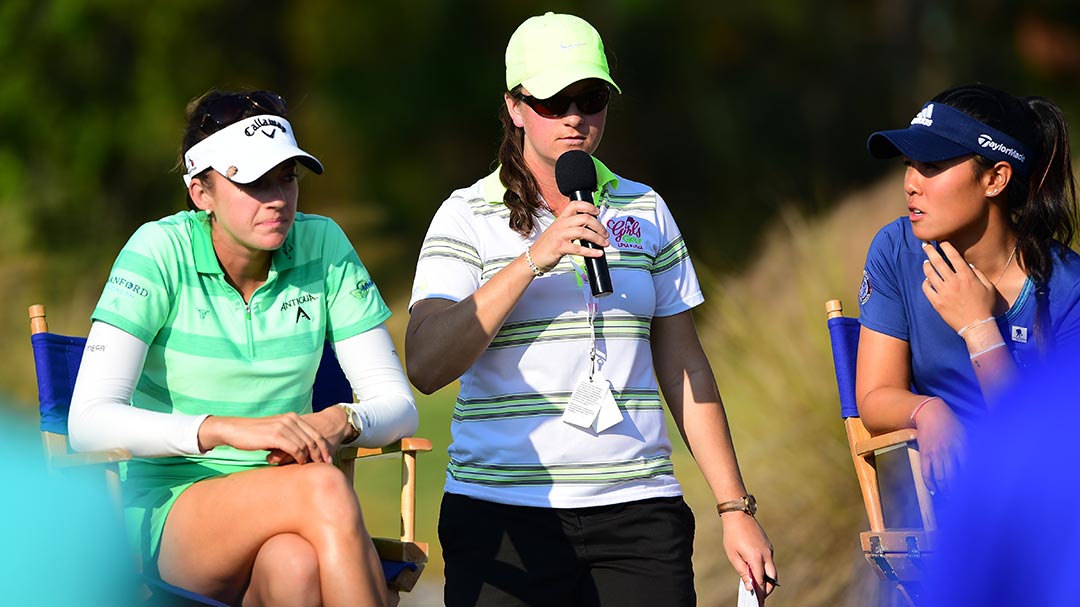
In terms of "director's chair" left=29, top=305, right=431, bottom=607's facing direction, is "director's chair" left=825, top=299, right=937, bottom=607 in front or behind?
in front

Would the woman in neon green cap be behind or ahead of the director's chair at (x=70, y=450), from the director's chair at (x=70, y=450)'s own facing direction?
ahead

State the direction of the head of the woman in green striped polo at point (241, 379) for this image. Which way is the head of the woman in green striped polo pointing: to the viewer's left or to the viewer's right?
to the viewer's right

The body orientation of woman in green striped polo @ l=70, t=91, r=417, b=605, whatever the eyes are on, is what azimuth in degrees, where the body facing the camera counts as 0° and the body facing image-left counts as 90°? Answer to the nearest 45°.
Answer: approximately 315°

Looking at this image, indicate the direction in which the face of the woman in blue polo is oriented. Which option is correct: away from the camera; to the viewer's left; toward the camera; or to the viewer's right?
to the viewer's left

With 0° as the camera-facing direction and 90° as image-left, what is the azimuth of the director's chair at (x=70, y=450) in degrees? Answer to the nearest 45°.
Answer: approximately 315°
